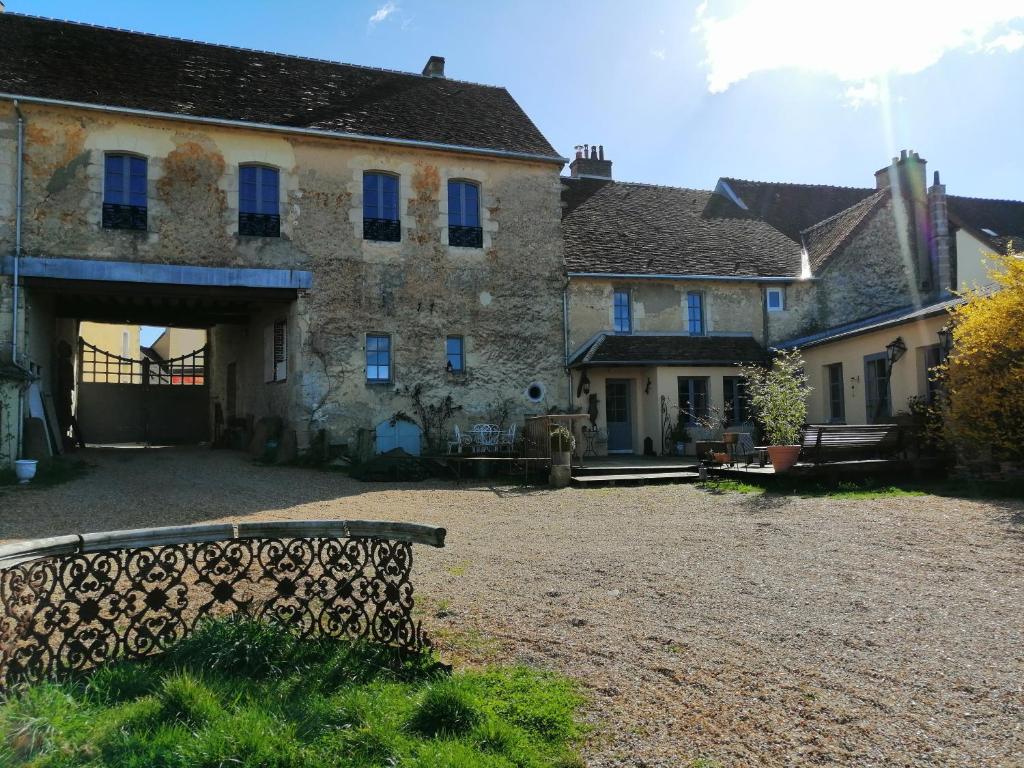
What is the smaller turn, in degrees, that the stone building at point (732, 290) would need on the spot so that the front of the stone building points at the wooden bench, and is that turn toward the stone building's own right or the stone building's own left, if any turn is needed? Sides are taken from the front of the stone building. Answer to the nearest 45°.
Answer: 0° — it already faces it

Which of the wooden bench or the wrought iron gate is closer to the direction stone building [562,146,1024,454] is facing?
the wooden bench

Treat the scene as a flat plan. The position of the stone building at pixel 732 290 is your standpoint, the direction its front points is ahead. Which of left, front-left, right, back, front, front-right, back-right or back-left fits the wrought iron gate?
right

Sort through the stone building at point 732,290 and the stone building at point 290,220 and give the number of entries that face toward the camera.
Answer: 2

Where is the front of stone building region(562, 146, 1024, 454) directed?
toward the camera

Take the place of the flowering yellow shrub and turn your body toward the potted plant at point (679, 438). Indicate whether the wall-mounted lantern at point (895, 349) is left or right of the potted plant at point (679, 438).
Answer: right

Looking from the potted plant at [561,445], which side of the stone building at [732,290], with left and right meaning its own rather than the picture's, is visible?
front

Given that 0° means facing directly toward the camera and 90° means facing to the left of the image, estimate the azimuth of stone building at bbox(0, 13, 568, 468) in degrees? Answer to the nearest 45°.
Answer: approximately 0°

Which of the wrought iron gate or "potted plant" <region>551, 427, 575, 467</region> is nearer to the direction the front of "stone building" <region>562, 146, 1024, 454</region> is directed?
the potted plant

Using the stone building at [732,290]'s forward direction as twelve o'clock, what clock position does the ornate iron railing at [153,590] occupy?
The ornate iron railing is roughly at 12 o'clock from the stone building.

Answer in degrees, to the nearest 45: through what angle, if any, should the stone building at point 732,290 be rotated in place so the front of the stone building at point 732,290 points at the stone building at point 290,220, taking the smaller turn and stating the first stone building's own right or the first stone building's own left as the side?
approximately 45° to the first stone building's own right

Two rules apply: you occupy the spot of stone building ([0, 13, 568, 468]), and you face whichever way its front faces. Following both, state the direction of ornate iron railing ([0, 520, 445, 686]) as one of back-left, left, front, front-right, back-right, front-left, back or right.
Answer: front

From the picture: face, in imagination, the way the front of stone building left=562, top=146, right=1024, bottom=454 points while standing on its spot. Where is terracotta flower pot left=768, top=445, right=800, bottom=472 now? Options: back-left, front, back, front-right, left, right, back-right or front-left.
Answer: front
